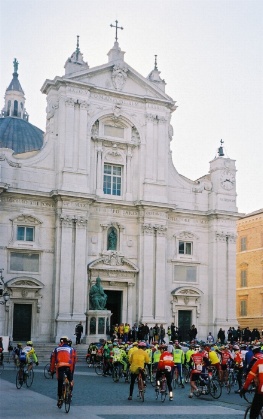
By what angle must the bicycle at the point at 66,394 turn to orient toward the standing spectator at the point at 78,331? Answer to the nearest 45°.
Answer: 0° — it already faces them

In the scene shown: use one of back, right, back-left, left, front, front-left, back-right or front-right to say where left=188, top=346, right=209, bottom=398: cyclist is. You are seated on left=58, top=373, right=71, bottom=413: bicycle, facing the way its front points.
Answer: front-right

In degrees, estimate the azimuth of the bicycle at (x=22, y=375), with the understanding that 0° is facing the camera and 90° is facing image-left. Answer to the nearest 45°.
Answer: approximately 225°

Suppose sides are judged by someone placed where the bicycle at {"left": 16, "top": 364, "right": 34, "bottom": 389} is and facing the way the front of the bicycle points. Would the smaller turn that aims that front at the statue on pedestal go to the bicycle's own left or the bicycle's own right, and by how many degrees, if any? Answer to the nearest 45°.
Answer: approximately 45° to the bicycle's own left

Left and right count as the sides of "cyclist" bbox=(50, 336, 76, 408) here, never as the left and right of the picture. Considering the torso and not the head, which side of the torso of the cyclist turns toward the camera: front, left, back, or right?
back

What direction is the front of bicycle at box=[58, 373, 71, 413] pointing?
away from the camera

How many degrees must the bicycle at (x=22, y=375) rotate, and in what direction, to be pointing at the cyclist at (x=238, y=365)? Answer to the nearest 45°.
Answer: approximately 45° to its right

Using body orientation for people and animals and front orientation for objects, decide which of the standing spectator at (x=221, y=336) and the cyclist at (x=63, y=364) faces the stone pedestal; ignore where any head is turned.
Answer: the cyclist

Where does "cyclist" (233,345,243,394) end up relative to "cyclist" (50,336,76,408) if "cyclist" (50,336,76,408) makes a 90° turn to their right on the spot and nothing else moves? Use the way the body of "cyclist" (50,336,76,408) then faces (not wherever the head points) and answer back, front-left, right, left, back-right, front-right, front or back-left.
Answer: front-left

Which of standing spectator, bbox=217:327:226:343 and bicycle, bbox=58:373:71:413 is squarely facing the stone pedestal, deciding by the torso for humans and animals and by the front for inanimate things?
the bicycle

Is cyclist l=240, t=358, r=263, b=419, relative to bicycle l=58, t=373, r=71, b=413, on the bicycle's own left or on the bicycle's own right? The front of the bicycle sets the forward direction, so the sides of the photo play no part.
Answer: on the bicycle's own right

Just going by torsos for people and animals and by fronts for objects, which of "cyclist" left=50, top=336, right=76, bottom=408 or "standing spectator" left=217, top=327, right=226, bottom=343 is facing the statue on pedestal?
the cyclist

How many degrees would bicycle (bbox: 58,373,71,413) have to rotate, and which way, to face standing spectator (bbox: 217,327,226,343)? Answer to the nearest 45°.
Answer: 0° — it already faces them
